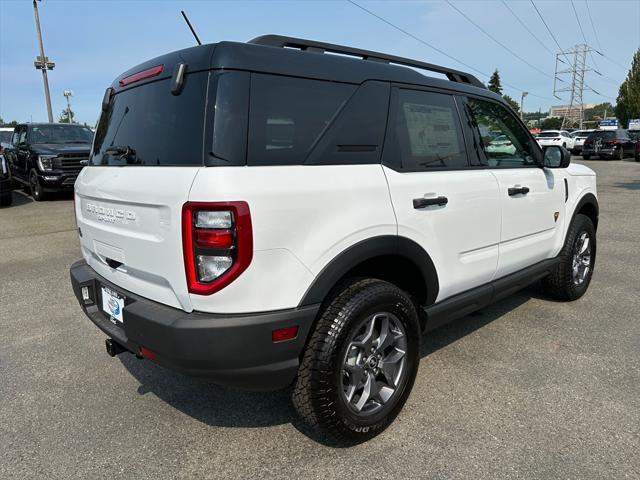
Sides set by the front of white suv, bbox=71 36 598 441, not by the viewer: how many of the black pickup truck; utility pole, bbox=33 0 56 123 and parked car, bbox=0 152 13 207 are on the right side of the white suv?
0

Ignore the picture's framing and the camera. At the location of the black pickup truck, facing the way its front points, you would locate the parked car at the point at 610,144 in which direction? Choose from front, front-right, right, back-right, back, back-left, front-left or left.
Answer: front-left

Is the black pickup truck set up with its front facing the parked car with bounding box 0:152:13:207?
no

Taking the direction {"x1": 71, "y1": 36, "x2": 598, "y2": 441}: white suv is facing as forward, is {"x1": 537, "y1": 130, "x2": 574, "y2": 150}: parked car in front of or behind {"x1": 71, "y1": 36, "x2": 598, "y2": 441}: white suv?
in front

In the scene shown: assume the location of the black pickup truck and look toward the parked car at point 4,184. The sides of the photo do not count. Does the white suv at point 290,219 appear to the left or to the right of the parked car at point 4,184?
left

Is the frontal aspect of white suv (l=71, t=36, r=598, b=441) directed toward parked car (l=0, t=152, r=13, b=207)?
no

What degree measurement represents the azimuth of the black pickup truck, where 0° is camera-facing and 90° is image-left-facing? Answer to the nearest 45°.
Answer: approximately 315°

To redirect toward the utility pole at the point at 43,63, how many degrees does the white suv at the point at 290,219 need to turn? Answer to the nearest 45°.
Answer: approximately 90° to its left

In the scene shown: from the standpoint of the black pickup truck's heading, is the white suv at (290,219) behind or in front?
in front

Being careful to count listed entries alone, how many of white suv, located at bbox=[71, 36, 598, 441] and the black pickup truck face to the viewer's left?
0

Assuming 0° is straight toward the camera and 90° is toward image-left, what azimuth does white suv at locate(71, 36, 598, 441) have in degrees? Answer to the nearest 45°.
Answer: approximately 225°

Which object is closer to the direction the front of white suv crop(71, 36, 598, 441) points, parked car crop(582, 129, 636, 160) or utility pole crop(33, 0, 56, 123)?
the parked car

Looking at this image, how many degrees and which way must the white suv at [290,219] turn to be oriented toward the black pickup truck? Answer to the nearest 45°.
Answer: approximately 90° to its left
